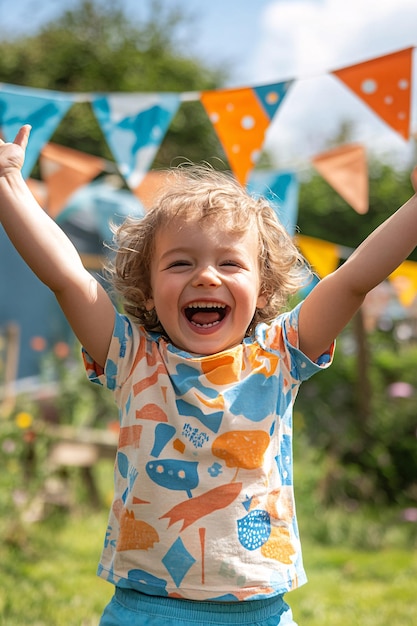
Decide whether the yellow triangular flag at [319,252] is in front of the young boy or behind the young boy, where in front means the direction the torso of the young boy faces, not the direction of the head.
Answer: behind

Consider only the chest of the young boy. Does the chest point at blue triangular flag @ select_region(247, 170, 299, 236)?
no

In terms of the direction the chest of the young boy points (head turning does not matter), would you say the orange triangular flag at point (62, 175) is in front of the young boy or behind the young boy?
behind

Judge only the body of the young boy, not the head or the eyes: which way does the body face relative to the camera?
toward the camera

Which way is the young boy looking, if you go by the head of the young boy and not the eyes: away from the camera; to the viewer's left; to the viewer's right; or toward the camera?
toward the camera

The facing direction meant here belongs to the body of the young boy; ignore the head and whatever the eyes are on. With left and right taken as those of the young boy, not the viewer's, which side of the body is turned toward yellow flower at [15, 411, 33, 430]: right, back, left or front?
back

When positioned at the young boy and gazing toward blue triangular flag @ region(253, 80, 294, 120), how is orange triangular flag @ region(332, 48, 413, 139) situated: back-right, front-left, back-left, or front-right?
front-right
